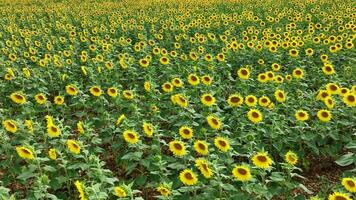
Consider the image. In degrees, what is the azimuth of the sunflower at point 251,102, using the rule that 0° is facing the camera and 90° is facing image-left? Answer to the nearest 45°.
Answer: approximately 0°

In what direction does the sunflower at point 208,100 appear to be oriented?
toward the camera

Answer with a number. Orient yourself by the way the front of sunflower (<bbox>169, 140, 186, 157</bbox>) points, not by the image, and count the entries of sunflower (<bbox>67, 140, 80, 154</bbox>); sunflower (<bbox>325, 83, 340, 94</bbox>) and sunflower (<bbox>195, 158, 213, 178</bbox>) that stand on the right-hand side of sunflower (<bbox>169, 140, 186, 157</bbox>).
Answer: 1

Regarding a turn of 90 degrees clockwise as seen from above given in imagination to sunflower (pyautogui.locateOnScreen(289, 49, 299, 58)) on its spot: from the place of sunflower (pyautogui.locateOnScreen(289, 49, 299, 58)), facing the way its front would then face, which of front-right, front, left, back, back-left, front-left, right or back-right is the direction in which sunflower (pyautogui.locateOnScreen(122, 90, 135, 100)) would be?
front-left

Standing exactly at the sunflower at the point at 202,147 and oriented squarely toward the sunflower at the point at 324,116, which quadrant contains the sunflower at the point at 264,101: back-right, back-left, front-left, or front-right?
front-left

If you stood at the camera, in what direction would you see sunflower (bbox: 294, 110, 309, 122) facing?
facing the viewer

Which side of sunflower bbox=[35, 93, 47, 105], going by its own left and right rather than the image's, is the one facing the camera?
front

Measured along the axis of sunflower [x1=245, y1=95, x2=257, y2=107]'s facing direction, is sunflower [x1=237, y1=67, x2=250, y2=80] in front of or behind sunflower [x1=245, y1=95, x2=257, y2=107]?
behind

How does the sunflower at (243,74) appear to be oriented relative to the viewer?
toward the camera
